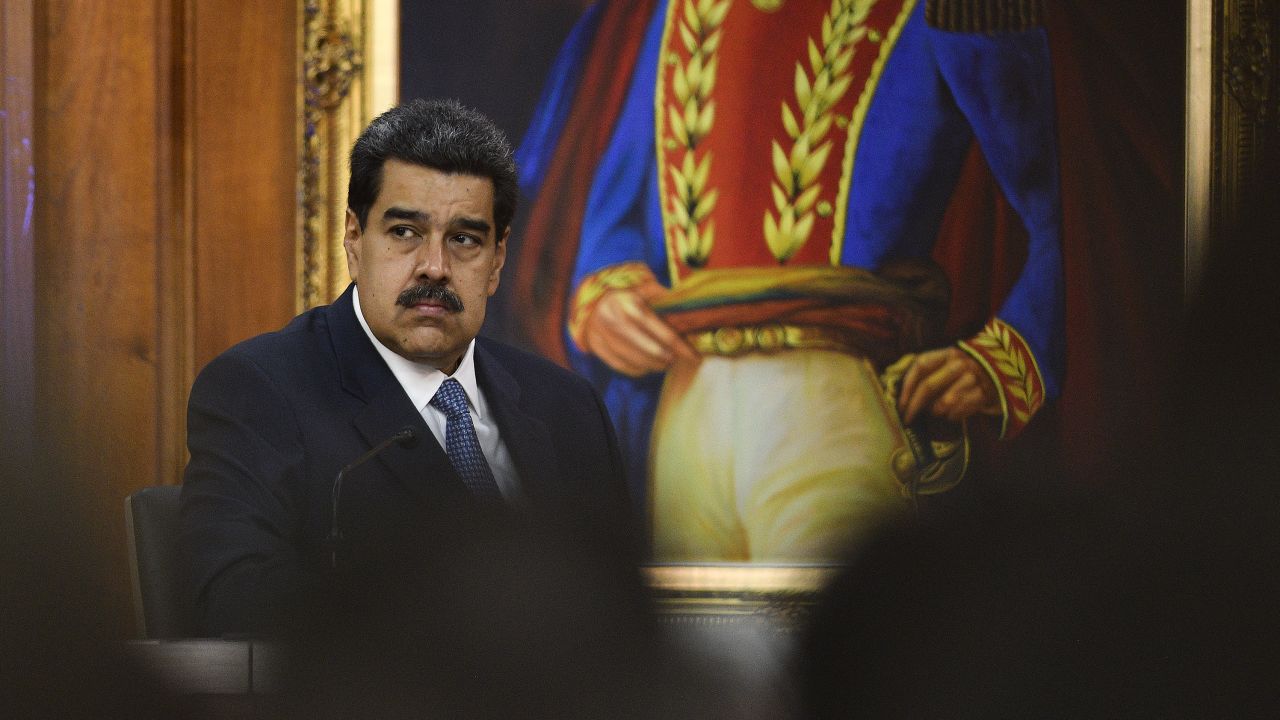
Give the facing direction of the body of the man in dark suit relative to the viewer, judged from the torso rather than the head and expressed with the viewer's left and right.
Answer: facing the viewer and to the right of the viewer
